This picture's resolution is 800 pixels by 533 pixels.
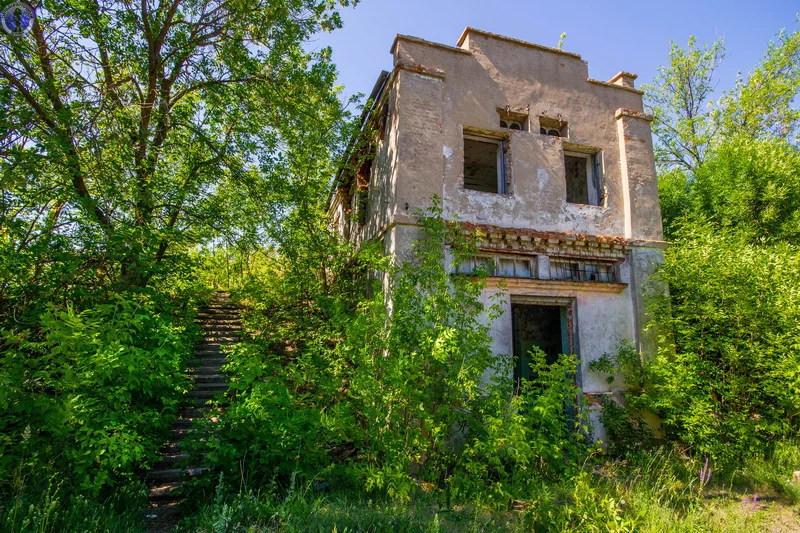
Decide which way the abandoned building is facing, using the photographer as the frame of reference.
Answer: facing the viewer and to the right of the viewer

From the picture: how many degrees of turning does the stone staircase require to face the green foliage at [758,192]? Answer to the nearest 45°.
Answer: approximately 90° to its left

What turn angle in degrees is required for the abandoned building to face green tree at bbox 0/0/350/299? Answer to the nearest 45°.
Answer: approximately 135° to its right

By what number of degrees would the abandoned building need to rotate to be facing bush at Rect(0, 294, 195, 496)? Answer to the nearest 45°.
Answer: approximately 90° to its right

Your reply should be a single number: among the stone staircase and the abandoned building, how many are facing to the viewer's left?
0

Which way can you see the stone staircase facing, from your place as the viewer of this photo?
facing the viewer

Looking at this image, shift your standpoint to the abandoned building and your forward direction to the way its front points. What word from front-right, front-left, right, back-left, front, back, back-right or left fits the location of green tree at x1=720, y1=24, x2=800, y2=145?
left

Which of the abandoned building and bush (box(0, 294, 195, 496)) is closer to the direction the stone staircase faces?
the bush

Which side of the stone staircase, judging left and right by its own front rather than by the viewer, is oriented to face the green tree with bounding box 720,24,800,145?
left

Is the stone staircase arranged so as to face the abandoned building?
no

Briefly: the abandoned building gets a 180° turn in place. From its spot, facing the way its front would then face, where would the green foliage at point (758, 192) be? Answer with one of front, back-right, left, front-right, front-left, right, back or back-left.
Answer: right

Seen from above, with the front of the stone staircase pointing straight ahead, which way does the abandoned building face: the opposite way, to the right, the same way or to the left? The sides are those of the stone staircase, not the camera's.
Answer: the same way
